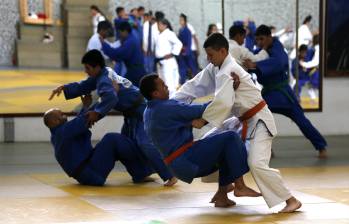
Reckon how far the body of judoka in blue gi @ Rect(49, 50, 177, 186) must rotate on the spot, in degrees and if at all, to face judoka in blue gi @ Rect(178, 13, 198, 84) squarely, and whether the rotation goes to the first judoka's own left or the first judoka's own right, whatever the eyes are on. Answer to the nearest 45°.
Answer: approximately 90° to the first judoka's own right

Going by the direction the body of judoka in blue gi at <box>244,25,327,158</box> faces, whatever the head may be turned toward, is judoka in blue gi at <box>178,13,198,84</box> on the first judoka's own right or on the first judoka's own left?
on the first judoka's own right

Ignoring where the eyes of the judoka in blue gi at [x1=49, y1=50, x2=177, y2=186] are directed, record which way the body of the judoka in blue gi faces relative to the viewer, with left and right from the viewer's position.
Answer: facing to the left of the viewer

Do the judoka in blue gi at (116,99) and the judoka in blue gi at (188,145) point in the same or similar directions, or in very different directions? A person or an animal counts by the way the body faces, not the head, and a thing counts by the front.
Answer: very different directions

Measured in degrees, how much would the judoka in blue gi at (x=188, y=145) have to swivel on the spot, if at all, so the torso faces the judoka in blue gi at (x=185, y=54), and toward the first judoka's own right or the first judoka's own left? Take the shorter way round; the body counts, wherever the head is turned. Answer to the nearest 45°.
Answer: approximately 90° to the first judoka's own left

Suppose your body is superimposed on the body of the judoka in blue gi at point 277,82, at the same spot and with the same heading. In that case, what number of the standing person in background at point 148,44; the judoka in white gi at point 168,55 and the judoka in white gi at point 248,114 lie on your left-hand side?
1

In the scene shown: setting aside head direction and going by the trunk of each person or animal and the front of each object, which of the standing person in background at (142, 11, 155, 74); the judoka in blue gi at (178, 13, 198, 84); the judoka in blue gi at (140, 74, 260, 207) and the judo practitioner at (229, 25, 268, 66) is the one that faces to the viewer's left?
the judoka in blue gi at (178, 13, 198, 84)

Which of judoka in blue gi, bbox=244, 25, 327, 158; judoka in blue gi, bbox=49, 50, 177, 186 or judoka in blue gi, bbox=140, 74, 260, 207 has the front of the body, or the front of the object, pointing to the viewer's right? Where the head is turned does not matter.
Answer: judoka in blue gi, bbox=140, 74, 260, 207

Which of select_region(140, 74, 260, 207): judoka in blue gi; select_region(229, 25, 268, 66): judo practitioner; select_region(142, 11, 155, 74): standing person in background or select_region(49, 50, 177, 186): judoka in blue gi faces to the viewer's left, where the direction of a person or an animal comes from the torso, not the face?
select_region(49, 50, 177, 186): judoka in blue gi

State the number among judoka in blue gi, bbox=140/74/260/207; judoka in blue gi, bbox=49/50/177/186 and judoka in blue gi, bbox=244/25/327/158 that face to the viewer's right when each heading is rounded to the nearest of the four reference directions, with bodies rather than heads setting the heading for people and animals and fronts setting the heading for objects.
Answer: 1

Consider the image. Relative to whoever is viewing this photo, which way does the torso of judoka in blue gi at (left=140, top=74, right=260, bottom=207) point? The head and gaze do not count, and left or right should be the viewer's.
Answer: facing to the right of the viewer

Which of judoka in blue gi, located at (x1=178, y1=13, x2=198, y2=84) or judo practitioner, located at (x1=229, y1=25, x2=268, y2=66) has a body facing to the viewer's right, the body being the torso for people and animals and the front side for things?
the judo practitioner
